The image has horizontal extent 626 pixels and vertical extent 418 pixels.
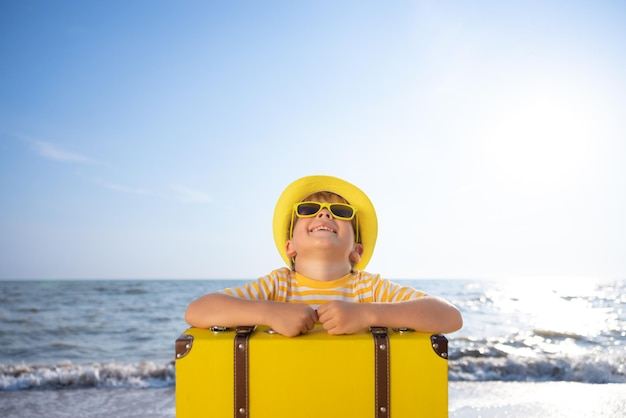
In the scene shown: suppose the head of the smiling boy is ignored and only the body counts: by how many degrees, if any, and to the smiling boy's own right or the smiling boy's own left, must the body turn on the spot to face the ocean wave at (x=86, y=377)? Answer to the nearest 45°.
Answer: approximately 135° to the smiling boy's own right

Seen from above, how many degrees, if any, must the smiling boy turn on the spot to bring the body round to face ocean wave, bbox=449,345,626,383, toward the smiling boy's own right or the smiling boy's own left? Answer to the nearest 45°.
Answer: approximately 135° to the smiling boy's own left

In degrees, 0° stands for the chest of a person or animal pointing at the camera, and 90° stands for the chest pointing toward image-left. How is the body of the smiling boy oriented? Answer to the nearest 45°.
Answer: approximately 0°
